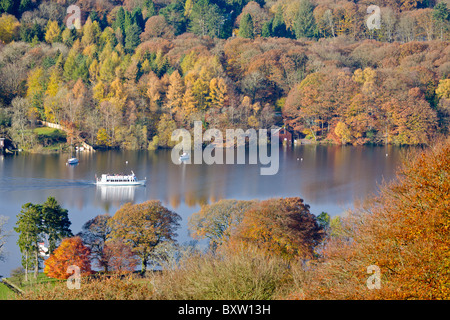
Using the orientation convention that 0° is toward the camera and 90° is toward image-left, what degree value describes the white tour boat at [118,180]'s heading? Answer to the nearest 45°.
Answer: approximately 270°

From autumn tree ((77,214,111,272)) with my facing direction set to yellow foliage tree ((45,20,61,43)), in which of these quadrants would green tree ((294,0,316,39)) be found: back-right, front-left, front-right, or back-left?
front-right

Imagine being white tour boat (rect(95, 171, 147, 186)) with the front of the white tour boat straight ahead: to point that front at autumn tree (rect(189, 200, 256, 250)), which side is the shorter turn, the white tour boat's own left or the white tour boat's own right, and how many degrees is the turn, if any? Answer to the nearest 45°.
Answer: approximately 90° to the white tour boat's own right

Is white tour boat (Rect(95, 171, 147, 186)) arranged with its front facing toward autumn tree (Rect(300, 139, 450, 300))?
no

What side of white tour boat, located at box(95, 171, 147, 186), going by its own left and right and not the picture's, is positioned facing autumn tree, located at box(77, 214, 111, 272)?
right

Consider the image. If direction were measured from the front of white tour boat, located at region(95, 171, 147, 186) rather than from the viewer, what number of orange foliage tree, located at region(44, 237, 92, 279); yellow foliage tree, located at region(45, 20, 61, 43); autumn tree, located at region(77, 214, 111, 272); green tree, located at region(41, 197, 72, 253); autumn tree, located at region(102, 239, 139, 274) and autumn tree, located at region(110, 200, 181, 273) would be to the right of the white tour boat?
5

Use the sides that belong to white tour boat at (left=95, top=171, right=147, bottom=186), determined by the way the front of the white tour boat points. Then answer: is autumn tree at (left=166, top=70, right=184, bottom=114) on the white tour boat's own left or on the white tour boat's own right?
on the white tour boat's own left

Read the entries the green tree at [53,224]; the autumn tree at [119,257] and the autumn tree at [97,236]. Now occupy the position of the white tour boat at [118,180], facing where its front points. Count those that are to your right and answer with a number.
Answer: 3

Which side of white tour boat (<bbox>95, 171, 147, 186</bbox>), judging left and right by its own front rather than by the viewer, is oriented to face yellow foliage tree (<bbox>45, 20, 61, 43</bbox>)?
left

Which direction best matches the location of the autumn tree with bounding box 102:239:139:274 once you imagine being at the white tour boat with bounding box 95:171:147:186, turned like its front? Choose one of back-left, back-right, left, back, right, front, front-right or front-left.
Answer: right

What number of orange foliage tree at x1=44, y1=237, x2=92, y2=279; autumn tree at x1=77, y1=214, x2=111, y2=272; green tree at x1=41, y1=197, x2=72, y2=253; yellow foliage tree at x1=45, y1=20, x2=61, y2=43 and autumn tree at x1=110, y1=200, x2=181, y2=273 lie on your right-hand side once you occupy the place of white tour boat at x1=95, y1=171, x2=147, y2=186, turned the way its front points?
4

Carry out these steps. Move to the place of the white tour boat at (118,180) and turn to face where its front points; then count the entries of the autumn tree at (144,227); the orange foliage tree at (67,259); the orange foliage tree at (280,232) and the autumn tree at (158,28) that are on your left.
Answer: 1

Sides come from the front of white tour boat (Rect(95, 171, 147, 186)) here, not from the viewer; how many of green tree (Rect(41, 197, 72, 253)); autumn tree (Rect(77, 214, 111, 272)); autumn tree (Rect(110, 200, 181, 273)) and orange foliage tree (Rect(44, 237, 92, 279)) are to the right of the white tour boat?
4

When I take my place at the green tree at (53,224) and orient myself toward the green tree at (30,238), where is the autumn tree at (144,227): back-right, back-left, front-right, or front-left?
back-left

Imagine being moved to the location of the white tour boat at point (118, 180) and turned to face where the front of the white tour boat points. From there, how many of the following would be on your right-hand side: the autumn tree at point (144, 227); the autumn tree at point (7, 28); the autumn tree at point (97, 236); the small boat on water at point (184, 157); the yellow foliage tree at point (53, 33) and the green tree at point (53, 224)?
3

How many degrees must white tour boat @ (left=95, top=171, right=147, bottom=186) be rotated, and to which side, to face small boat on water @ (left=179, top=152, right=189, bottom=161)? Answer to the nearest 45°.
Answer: approximately 45° to its left

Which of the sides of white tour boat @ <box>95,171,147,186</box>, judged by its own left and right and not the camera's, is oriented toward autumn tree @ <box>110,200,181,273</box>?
right
